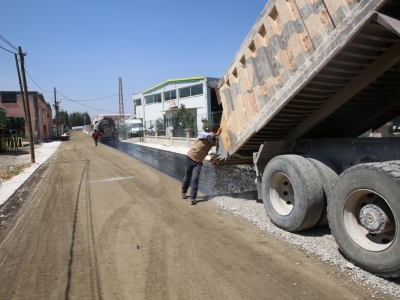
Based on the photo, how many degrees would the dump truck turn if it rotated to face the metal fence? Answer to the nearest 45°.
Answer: approximately 180°

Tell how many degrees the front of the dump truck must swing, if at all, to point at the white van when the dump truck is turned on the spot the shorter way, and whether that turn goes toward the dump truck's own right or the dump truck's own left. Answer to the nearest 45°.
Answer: approximately 180°

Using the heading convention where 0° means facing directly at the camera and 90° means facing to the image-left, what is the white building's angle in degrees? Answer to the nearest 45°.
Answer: approximately 45°

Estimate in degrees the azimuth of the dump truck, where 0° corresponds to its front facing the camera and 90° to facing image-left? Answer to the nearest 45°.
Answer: approximately 315°

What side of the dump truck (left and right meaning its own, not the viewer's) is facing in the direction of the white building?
back

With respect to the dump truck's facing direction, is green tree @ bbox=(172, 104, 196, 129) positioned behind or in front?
behind

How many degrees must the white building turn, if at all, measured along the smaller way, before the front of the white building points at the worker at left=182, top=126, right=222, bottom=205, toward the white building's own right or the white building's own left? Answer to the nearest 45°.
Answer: approximately 45° to the white building's own left
